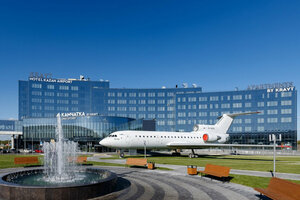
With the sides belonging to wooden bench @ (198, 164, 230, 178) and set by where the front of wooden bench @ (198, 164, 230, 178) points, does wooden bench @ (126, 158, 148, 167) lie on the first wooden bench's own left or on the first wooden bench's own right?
on the first wooden bench's own right

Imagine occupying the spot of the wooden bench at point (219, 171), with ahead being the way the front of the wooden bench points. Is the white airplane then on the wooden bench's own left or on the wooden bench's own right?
on the wooden bench's own right

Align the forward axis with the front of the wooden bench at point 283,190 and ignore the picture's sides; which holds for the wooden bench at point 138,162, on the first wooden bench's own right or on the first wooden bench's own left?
on the first wooden bench's own right

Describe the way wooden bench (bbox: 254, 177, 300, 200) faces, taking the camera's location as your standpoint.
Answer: facing the viewer and to the left of the viewer
